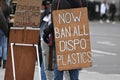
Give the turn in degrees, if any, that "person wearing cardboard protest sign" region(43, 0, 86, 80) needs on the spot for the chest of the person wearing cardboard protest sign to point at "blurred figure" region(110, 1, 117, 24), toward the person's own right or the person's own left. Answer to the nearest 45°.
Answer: approximately 180°

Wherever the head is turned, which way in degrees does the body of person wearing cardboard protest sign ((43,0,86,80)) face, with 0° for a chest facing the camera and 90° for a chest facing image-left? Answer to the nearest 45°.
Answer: approximately 0°

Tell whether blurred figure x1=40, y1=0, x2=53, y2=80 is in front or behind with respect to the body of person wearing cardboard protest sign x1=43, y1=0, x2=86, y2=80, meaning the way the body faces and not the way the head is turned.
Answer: behind

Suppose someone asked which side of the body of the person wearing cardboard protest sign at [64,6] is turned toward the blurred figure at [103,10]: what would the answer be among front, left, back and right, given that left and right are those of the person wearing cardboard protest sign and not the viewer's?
back
